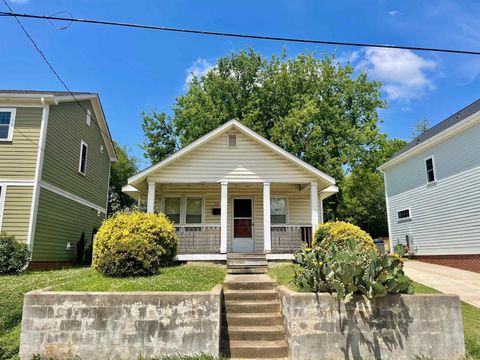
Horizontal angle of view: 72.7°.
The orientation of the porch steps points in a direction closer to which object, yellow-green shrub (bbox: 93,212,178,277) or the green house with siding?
the yellow-green shrub

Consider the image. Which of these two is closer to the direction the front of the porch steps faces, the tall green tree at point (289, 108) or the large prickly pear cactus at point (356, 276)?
the large prickly pear cactus

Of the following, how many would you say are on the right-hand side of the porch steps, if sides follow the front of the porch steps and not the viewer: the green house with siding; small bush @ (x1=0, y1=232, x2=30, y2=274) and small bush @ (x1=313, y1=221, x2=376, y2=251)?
2

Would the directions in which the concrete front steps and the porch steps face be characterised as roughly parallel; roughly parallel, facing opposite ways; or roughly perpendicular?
roughly parallel

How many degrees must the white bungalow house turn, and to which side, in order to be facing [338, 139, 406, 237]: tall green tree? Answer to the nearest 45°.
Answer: approximately 135° to its left

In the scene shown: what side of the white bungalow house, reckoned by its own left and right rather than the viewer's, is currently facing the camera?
front

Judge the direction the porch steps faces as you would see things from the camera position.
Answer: facing the viewer

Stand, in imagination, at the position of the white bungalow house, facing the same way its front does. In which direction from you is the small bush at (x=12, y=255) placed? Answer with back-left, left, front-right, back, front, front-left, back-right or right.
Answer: right

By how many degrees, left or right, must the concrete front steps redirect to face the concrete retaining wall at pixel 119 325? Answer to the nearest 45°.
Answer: approximately 45° to its right

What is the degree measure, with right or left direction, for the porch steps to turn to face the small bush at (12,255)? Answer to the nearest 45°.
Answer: approximately 90° to its right

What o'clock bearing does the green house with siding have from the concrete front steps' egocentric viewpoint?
The green house with siding is roughly at 4 o'clock from the concrete front steps.

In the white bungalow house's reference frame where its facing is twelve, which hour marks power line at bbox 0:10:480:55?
The power line is roughly at 12 o'clock from the white bungalow house.

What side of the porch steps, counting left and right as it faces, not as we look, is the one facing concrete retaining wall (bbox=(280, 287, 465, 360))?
front
